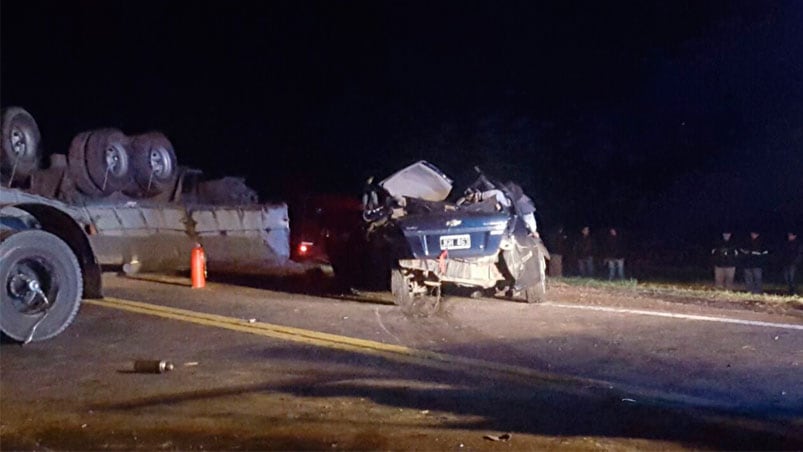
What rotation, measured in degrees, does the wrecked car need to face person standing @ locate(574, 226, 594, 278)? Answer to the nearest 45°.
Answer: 0° — it already faces them

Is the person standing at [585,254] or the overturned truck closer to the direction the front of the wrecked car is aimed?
the person standing

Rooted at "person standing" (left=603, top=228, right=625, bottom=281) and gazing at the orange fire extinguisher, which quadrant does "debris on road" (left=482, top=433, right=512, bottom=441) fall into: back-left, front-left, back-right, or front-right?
front-left

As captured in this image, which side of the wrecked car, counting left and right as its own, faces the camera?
back

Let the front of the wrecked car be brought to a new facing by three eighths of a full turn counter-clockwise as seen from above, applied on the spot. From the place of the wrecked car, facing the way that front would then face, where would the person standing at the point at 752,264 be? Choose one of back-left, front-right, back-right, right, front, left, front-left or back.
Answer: back

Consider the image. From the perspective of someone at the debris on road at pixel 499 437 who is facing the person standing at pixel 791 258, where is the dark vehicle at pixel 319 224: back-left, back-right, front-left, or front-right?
front-left

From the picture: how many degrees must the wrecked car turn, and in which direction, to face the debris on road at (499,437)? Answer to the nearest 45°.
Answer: approximately 180°

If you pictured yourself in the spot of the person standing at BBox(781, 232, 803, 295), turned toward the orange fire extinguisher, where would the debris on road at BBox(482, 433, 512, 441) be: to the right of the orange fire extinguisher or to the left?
left

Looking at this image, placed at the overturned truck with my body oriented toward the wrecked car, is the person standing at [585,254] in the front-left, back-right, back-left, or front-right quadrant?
front-left

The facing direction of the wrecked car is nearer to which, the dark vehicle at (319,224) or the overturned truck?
the dark vehicle

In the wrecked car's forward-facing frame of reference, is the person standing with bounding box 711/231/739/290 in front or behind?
in front

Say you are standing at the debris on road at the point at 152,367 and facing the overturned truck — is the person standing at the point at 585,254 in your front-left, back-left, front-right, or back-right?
front-right

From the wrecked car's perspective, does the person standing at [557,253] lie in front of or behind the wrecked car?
in front

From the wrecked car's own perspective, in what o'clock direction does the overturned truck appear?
The overturned truck is roughly at 9 o'clock from the wrecked car.

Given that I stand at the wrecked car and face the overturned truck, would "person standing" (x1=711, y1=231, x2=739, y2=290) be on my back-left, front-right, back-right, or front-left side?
back-right

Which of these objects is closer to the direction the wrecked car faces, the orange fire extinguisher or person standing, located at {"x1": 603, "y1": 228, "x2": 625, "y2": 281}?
the person standing

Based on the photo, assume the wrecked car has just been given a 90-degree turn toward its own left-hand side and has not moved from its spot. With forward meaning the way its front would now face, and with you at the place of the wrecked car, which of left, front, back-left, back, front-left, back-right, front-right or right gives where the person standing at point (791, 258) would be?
back-right

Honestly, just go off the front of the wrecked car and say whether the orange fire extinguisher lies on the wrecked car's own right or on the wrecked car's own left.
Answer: on the wrecked car's own left
